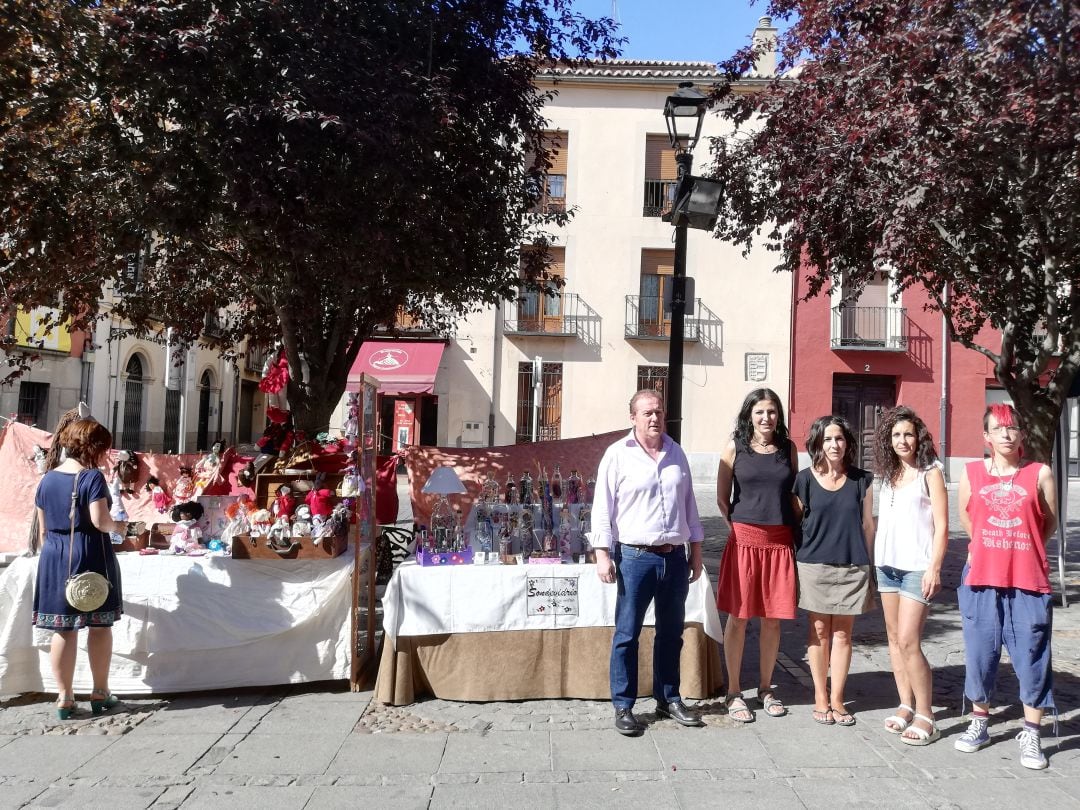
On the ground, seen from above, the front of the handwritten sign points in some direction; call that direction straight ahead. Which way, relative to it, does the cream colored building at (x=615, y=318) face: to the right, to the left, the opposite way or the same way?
the same way

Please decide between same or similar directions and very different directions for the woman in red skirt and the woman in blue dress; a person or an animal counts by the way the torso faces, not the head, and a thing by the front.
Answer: very different directions

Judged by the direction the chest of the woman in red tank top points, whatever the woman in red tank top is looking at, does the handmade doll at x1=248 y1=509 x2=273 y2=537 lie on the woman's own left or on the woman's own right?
on the woman's own right

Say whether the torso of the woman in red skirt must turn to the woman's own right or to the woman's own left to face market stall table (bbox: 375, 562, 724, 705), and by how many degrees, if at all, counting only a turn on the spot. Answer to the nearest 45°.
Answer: approximately 90° to the woman's own right

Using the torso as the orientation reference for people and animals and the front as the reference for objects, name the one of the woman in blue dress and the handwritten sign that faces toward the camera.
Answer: the handwritten sign

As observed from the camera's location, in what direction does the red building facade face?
facing the viewer

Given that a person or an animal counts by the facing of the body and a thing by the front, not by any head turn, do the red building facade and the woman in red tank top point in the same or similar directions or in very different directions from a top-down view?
same or similar directions

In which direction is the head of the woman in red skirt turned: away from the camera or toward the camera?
toward the camera

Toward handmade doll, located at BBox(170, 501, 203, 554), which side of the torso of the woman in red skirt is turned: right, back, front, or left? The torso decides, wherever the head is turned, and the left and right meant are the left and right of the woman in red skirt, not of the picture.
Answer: right

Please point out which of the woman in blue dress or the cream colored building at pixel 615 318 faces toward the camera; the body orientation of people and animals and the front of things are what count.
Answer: the cream colored building

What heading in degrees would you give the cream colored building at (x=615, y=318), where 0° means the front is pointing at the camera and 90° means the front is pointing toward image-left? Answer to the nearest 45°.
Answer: approximately 0°

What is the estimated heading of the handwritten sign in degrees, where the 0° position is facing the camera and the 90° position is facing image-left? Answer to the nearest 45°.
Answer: approximately 0°

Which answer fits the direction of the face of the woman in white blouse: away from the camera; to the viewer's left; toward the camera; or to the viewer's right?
toward the camera

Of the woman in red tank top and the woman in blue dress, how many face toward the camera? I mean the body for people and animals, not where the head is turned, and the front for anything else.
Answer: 1

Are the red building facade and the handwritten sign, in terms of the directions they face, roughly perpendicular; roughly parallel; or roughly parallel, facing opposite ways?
roughly parallel

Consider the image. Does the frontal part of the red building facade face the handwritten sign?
yes

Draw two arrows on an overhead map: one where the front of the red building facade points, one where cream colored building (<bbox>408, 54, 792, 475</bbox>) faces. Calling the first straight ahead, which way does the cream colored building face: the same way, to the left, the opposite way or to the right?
the same way

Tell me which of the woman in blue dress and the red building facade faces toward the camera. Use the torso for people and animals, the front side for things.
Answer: the red building facade
